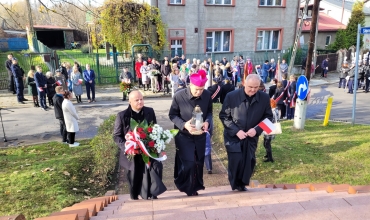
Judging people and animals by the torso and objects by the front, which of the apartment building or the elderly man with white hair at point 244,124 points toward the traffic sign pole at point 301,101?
the apartment building

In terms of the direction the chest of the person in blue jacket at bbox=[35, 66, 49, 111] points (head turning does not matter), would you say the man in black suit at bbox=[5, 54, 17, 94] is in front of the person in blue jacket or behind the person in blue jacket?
behind

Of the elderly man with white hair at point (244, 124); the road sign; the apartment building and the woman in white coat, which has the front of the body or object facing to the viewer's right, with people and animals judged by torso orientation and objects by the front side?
the woman in white coat

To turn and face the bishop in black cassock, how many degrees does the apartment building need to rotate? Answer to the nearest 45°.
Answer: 0° — it already faces them

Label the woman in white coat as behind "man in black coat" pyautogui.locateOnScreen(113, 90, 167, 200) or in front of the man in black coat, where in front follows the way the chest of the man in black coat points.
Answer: behind

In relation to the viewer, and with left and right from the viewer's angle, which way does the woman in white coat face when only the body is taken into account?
facing to the right of the viewer

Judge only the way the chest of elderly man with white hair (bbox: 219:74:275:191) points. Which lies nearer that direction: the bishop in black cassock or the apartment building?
the bishop in black cassock

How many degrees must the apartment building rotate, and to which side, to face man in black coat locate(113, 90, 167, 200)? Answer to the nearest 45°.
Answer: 0° — it already faces them

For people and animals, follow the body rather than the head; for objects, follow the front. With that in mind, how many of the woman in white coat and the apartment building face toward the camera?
1

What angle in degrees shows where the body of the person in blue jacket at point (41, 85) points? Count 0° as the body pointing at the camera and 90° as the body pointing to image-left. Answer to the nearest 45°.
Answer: approximately 315°

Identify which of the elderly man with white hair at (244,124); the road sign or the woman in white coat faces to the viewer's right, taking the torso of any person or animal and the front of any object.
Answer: the woman in white coat
